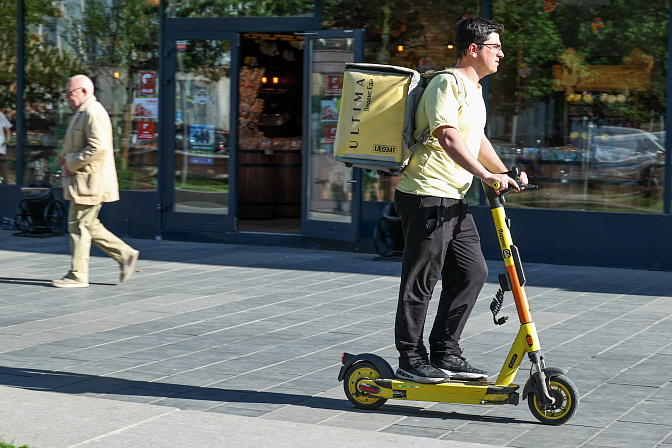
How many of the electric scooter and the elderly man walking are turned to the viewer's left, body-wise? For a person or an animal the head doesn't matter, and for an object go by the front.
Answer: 1

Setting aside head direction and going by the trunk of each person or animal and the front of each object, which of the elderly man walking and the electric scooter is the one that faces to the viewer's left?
the elderly man walking

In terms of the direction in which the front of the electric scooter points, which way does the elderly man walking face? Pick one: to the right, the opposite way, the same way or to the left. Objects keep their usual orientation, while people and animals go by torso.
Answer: the opposite way

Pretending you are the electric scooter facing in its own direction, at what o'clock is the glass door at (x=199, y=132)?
The glass door is roughly at 8 o'clock from the electric scooter.

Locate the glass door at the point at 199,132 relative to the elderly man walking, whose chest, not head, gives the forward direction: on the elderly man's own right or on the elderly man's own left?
on the elderly man's own right

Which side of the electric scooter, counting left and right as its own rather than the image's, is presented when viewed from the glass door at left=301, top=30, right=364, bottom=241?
left

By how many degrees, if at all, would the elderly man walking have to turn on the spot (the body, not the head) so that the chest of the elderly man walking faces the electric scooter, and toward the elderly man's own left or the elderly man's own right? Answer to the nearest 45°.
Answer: approximately 90° to the elderly man's own left

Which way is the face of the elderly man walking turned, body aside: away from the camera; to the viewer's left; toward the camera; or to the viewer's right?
to the viewer's left

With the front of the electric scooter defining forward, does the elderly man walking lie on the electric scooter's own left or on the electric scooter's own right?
on the electric scooter's own left

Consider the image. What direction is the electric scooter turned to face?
to the viewer's right

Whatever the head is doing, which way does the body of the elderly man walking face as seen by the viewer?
to the viewer's left
